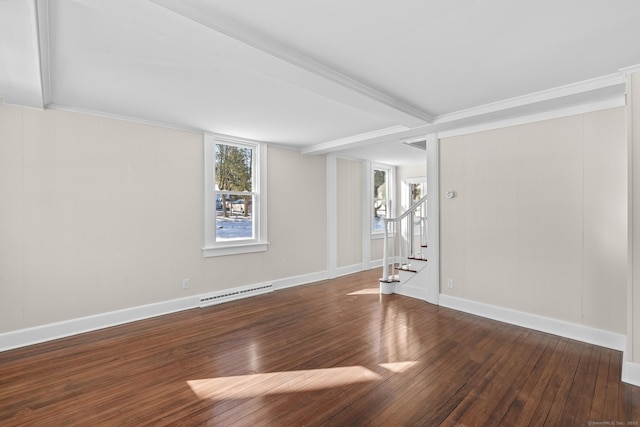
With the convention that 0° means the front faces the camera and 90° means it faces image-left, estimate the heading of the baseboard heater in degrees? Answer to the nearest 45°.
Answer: approximately 315°
